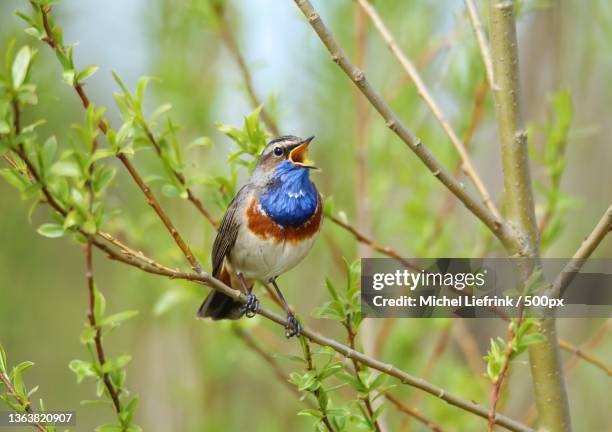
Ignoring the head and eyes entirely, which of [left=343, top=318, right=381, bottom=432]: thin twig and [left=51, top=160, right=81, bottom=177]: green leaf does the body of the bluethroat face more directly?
the thin twig

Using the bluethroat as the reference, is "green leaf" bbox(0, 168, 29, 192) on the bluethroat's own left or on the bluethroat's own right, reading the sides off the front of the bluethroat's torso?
on the bluethroat's own right

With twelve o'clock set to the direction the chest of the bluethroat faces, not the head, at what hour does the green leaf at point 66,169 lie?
The green leaf is roughly at 4 o'clock from the bluethroat.

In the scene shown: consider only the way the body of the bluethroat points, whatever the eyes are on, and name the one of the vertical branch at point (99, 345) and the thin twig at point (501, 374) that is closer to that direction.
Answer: the thin twig

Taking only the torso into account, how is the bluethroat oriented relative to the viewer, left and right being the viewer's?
facing the viewer and to the right of the viewer

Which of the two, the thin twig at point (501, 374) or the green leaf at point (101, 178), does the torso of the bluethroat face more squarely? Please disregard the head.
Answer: the thin twig

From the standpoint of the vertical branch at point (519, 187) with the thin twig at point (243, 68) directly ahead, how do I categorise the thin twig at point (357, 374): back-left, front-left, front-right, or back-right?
front-left

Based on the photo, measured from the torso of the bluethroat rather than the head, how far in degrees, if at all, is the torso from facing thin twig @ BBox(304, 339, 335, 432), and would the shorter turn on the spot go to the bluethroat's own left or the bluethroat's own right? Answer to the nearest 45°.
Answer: approximately 45° to the bluethroat's own left
